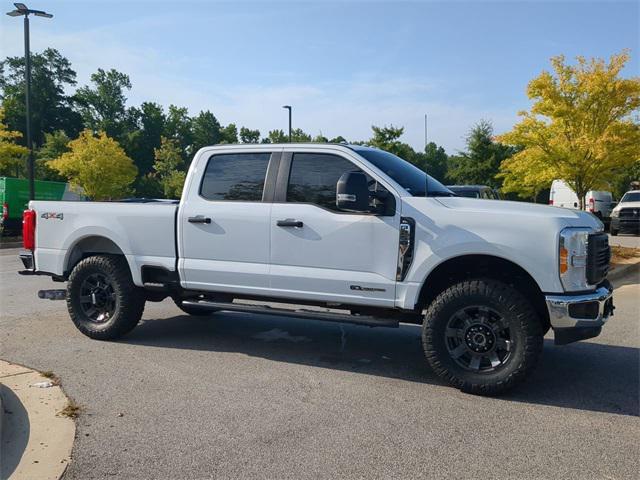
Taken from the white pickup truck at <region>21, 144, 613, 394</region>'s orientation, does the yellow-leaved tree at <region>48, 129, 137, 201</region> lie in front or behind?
behind

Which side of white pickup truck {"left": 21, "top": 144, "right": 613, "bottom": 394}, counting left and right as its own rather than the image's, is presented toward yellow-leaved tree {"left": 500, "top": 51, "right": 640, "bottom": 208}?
left

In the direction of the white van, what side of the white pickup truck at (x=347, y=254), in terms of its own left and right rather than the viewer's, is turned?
left

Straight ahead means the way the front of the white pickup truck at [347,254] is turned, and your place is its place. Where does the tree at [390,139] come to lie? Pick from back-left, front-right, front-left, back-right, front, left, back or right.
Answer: back-left

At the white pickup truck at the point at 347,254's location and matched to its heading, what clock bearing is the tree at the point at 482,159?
The tree is roughly at 8 o'clock from the white pickup truck.

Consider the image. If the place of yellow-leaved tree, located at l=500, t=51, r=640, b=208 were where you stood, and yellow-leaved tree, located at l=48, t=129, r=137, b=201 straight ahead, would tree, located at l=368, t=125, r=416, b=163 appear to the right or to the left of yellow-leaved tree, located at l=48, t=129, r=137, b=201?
right

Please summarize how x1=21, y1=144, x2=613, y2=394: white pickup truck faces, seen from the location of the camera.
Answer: facing the viewer and to the right of the viewer
